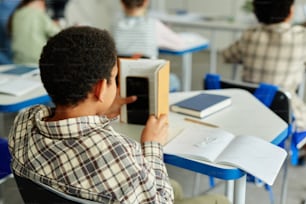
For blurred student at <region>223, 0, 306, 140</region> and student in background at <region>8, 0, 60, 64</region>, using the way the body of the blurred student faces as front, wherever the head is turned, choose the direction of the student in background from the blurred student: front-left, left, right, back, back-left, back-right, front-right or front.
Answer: left

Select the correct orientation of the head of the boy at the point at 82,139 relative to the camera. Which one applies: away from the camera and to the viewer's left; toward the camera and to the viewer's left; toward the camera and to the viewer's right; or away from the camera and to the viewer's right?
away from the camera and to the viewer's right

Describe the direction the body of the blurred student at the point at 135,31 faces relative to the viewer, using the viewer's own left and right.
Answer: facing away from the viewer

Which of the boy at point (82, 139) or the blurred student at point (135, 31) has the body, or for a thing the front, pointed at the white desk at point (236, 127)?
the boy

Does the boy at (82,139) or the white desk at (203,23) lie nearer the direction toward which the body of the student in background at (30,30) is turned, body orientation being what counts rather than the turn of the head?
the white desk

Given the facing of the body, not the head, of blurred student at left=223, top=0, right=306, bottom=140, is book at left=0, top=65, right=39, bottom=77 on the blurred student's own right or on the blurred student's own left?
on the blurred student's own left

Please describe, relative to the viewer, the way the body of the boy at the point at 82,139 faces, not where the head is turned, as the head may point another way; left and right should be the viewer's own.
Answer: facing away from the viewer and to the right of the viewer

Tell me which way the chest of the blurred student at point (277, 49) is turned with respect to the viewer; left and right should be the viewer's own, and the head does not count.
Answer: facing away from the viewer

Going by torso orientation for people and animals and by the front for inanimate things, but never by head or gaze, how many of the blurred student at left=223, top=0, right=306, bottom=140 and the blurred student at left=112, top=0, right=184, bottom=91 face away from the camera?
2

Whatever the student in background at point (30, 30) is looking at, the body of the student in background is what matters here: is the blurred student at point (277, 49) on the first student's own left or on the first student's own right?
on the first student's own right

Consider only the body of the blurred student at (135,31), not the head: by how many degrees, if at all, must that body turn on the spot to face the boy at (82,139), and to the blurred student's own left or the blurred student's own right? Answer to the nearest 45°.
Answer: approximately 180°

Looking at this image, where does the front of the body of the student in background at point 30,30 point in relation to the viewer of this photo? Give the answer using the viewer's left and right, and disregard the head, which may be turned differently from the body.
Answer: facing away from the viewer and to the right of the viewer

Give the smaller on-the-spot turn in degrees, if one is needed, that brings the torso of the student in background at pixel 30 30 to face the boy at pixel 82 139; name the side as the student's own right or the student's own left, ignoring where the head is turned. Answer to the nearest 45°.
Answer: approximately 135° to the student's own right
